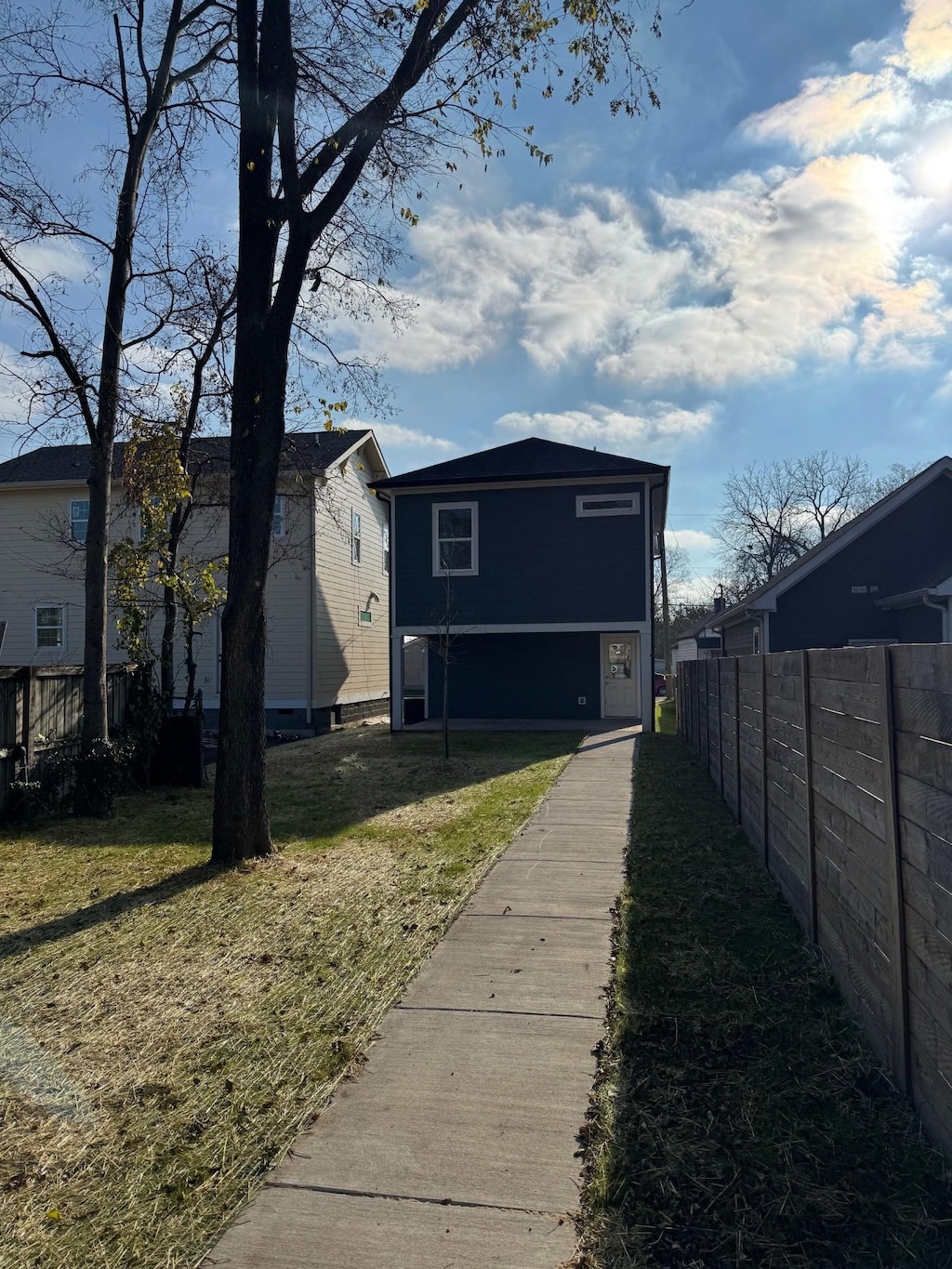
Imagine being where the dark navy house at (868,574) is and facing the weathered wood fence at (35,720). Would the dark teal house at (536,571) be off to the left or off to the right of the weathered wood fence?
right

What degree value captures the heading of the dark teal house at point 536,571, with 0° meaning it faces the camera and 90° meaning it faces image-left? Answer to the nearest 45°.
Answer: approximately 0°

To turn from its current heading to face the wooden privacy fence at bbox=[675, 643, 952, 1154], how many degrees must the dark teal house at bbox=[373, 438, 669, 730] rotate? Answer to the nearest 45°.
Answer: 0° — it already faces it

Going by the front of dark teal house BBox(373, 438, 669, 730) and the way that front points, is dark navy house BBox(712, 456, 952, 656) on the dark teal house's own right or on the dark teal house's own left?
on the dark teal house's own left

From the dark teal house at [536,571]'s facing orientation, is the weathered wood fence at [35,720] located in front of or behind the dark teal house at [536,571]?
in front

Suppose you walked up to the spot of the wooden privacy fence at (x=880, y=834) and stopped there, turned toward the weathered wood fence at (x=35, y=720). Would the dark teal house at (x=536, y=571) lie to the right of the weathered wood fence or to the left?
right

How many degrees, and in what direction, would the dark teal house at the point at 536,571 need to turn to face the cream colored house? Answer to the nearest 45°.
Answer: approximately 90° to its right

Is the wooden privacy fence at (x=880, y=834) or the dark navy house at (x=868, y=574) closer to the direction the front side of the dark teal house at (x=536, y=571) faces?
the wooden privacy fence
